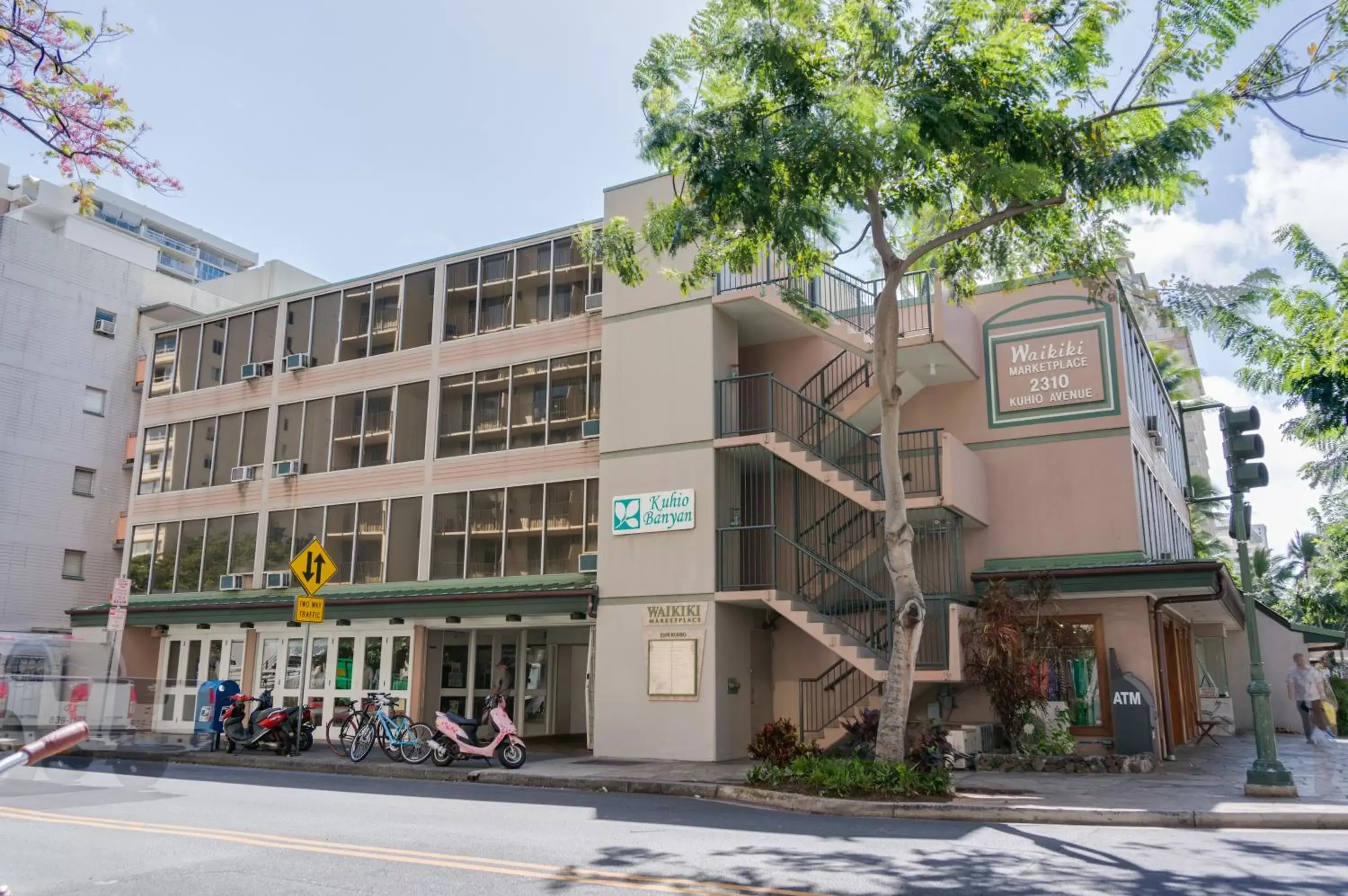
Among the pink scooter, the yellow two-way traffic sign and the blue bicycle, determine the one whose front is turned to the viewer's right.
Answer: the pink scooter

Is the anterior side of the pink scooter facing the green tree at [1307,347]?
yes

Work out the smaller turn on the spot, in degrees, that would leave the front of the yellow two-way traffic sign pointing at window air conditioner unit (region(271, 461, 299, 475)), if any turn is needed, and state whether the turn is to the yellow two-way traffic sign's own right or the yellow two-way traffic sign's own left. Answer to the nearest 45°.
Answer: approximately 180°

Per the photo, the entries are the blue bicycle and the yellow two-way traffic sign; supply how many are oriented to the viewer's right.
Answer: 0

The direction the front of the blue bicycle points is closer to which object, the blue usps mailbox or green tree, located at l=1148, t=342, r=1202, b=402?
the blue usps mailbox

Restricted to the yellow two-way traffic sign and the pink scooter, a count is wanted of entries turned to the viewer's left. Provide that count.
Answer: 0

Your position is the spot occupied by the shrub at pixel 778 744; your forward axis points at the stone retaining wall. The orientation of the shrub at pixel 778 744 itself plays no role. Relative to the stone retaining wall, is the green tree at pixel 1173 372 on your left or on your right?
left

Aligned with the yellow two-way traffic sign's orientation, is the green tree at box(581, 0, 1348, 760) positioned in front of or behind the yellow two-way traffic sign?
in front

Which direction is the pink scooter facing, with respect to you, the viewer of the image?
facing to the right of the viewer

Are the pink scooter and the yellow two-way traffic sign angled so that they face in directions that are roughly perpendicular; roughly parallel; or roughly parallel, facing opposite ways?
roughly perpendicular

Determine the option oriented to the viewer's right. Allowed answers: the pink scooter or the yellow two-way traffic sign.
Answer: the pink scooter

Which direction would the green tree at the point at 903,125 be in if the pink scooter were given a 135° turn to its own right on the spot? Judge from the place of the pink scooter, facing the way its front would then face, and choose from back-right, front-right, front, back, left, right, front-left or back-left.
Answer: left

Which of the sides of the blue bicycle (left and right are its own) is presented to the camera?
left

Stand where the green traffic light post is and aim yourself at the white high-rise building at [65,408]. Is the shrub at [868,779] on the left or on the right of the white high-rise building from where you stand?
left

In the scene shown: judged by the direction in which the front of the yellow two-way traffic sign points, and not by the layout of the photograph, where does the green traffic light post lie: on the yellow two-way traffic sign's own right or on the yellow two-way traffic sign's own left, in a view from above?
on the yellow two-way traffic sign's own left

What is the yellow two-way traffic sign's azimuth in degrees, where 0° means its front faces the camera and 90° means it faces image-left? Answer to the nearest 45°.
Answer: approximately 0°

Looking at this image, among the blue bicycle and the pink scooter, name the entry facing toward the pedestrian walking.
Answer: the pink scooter

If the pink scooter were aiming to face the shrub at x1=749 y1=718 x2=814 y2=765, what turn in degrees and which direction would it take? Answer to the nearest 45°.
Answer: approximately 45° to its right
